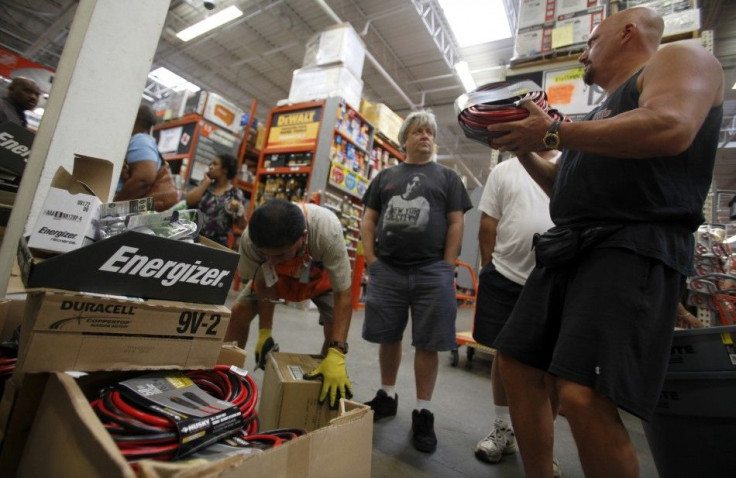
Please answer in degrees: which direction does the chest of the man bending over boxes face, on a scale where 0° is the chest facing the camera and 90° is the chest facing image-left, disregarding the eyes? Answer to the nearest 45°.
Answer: approximately 0°

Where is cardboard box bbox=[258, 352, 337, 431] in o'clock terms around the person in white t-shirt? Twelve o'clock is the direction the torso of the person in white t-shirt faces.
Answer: The cardboard box is roughly at 12 o'clock from the person in white t-shirt.

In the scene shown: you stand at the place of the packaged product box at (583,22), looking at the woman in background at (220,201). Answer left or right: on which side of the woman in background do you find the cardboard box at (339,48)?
right

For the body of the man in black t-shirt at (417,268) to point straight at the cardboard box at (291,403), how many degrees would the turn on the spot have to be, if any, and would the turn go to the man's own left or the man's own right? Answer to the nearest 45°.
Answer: approximately 45° to the man's own right

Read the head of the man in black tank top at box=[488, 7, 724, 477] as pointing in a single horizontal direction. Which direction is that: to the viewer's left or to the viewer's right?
to the viewer's left

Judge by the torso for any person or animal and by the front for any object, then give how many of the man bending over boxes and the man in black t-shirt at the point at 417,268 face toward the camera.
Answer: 2
